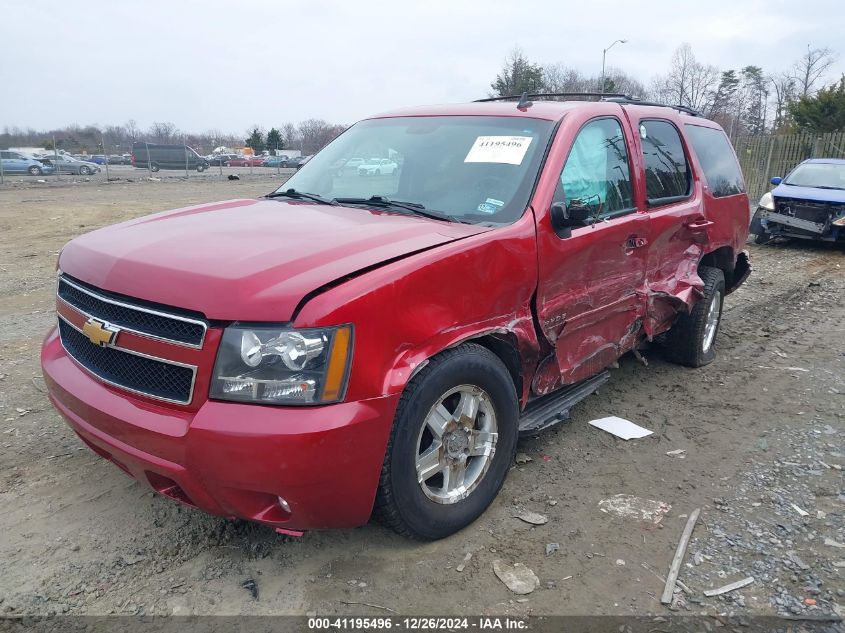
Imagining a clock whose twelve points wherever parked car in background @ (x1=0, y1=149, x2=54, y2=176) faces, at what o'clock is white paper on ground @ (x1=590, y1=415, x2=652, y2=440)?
The white paper on ground is roughly at 3 o'clock from the parked car in background.

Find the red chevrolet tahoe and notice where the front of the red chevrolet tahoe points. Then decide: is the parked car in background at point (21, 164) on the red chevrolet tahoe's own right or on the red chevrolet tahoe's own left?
on the red chevrolet tahoe's own right

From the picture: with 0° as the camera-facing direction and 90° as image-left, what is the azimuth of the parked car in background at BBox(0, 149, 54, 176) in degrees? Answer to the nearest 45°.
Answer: approximately 270°

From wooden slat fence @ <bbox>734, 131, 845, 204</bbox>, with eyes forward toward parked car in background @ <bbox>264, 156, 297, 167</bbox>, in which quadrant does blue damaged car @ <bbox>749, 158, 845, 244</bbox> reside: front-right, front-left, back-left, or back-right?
back-left

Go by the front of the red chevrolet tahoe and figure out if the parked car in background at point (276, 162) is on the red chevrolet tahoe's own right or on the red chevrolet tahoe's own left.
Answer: on the red chevrolet tahoe's own right

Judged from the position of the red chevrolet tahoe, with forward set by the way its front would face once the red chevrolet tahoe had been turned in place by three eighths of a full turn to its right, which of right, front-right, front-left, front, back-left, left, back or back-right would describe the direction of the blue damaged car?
front-right

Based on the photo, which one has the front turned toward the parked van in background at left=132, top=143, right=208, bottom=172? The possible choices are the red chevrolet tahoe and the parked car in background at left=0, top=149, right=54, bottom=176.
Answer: the parked car in background at left=0, top=149, right=54, bottom=176

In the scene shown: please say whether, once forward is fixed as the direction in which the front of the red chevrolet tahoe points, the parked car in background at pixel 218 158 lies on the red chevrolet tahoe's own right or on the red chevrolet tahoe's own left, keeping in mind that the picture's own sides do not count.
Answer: on the red chevrolet tahoe's own right

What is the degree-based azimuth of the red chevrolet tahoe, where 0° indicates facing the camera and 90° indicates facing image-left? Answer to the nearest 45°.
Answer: approximately 45°
